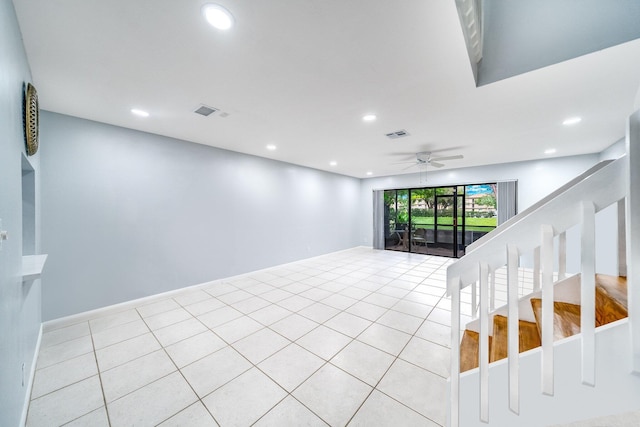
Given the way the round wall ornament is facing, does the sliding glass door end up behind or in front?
in front

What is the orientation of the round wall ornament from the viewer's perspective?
to the viewer's right

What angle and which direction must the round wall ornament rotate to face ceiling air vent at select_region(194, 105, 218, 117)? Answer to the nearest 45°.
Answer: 0° — it already faces it

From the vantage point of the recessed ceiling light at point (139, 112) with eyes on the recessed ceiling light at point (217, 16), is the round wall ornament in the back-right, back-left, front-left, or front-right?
front-right

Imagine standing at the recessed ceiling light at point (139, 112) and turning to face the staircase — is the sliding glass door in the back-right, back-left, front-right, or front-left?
front-left

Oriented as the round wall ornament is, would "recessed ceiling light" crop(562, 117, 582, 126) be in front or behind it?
in front

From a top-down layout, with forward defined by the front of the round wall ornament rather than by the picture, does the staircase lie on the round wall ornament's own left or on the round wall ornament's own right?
on the round wall ornament's own right

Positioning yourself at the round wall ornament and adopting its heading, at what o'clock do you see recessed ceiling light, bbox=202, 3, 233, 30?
The recessed ceiling light is roughly at 2 o'clock from the round wall ornament.
